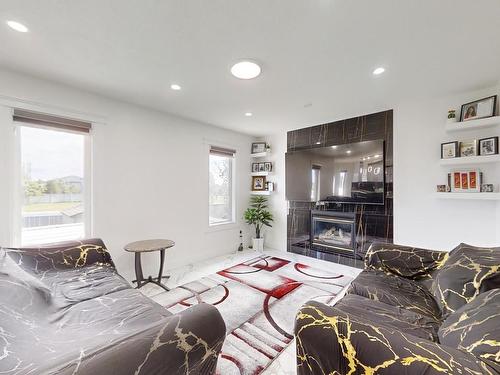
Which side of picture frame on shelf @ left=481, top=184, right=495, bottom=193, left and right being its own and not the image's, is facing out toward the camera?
front

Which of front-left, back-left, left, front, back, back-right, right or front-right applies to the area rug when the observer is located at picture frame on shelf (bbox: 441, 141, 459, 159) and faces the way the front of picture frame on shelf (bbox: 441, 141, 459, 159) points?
front

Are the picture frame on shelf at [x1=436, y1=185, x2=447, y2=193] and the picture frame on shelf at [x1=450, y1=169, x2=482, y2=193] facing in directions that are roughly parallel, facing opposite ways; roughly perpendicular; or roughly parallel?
roughly parallel

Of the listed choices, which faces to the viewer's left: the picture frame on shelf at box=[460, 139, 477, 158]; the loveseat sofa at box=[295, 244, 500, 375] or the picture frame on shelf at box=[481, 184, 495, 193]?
the loveseat sofa

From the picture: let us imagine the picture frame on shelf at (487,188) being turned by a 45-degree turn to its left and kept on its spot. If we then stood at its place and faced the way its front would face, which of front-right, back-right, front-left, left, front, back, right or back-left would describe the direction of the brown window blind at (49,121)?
right

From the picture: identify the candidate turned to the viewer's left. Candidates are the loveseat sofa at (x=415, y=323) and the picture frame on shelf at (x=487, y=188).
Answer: the loveseat sofa

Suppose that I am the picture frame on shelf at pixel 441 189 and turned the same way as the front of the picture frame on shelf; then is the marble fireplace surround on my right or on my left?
on my right

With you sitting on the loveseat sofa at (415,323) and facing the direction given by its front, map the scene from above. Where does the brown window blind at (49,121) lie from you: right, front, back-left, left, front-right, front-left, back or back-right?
front

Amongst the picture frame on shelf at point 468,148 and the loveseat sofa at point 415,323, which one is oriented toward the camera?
the picture frame on shelf

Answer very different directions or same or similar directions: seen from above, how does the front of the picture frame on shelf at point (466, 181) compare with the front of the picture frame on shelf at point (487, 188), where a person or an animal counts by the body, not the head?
same or similar directions

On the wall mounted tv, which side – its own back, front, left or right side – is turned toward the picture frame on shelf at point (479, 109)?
left

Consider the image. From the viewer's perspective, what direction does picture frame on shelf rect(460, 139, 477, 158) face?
toward the camera

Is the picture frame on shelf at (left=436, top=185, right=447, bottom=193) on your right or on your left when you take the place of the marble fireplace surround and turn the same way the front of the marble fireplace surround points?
on your left

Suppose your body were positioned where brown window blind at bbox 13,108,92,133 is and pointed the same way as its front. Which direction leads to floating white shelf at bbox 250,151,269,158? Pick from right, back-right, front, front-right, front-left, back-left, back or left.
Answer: front-left

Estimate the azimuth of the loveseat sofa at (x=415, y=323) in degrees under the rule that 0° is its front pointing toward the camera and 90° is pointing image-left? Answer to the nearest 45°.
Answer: approximately 90°
